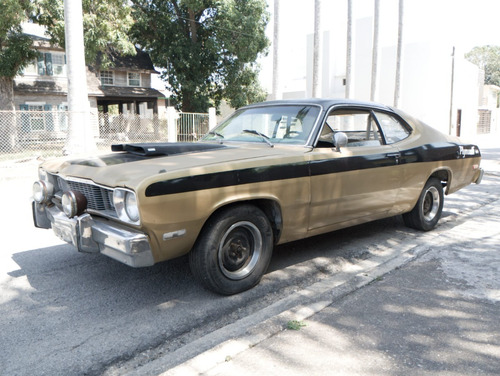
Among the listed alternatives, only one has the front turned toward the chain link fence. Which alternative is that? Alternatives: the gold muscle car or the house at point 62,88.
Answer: the house

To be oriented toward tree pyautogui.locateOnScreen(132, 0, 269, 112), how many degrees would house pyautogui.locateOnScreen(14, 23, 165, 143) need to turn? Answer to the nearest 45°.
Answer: approximately 45° to its left

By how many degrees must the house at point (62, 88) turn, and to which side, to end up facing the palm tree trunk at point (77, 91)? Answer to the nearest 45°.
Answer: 0° — it already faces it

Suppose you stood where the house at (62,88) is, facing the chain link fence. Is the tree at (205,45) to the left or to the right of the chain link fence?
left

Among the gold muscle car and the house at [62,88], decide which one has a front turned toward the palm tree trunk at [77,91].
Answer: the house

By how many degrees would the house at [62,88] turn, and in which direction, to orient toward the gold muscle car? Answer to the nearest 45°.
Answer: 0° — it already faces it

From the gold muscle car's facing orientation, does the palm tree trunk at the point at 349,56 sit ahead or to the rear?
to the rear

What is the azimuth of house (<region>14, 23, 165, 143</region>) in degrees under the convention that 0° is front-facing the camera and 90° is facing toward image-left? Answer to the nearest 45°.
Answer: approximately 0°

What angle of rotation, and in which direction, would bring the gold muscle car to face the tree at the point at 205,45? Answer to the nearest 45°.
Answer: approximately 135° to its right

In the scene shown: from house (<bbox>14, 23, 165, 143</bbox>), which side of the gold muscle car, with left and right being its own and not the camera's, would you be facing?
right

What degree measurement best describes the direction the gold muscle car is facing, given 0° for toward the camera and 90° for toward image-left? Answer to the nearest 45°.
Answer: approximately 45°

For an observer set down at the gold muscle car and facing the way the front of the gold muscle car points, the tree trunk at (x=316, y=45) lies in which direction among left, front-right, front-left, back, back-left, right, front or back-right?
back-right
